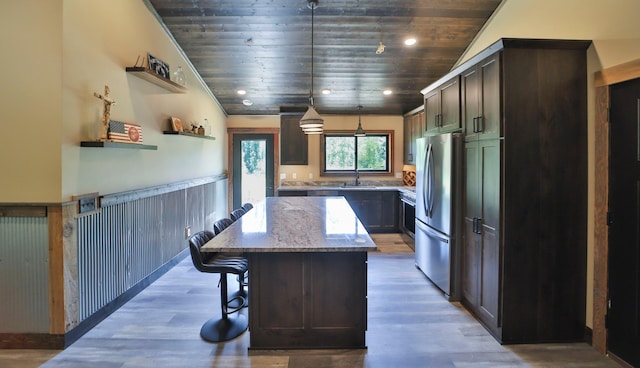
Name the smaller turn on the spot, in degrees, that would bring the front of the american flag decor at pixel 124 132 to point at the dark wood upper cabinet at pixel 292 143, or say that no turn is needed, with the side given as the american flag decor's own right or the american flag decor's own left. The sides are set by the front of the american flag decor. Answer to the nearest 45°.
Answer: approximately 90° to the american flag decor's own left

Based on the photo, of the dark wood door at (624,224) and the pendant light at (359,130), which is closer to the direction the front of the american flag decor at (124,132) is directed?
the dark wood door

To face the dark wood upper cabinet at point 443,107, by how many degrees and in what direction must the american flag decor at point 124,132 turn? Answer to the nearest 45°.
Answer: approximately 45° to its left

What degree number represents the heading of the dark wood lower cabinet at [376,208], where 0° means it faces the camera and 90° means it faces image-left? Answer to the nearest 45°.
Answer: approximately 0°

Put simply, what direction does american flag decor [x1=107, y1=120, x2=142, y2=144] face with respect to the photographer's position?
facing the viewer and to the right of the viewer

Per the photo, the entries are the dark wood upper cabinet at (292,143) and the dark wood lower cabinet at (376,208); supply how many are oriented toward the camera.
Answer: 2

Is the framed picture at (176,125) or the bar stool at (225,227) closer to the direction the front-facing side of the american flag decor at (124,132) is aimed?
the bar stool
